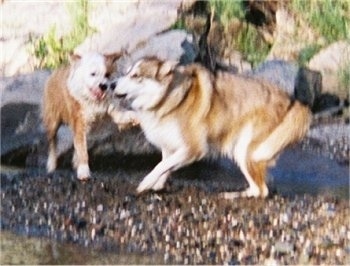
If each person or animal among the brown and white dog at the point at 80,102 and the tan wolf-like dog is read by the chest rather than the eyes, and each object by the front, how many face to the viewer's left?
1

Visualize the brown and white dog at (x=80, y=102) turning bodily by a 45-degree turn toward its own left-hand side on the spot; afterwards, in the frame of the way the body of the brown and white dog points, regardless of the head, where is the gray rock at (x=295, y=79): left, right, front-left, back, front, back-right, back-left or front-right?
front

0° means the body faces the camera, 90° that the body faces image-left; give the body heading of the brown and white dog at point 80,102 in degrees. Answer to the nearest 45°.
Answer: approximately 315°

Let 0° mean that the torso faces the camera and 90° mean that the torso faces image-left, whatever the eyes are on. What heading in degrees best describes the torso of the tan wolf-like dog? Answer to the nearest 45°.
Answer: approximately 90°

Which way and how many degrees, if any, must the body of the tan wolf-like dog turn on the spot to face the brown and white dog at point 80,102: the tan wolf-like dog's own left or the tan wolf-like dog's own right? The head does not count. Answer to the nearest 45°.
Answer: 0° — it already faces it

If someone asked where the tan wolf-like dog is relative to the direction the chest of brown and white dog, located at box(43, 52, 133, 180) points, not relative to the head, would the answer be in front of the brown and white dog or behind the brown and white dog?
in front
